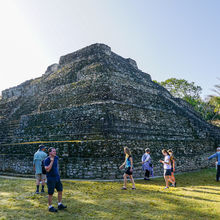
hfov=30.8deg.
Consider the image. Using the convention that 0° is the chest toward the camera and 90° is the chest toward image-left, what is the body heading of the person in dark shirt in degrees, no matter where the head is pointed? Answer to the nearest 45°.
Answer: approximately 315°

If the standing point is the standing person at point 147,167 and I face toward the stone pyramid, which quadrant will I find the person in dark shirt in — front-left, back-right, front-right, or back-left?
back-left
